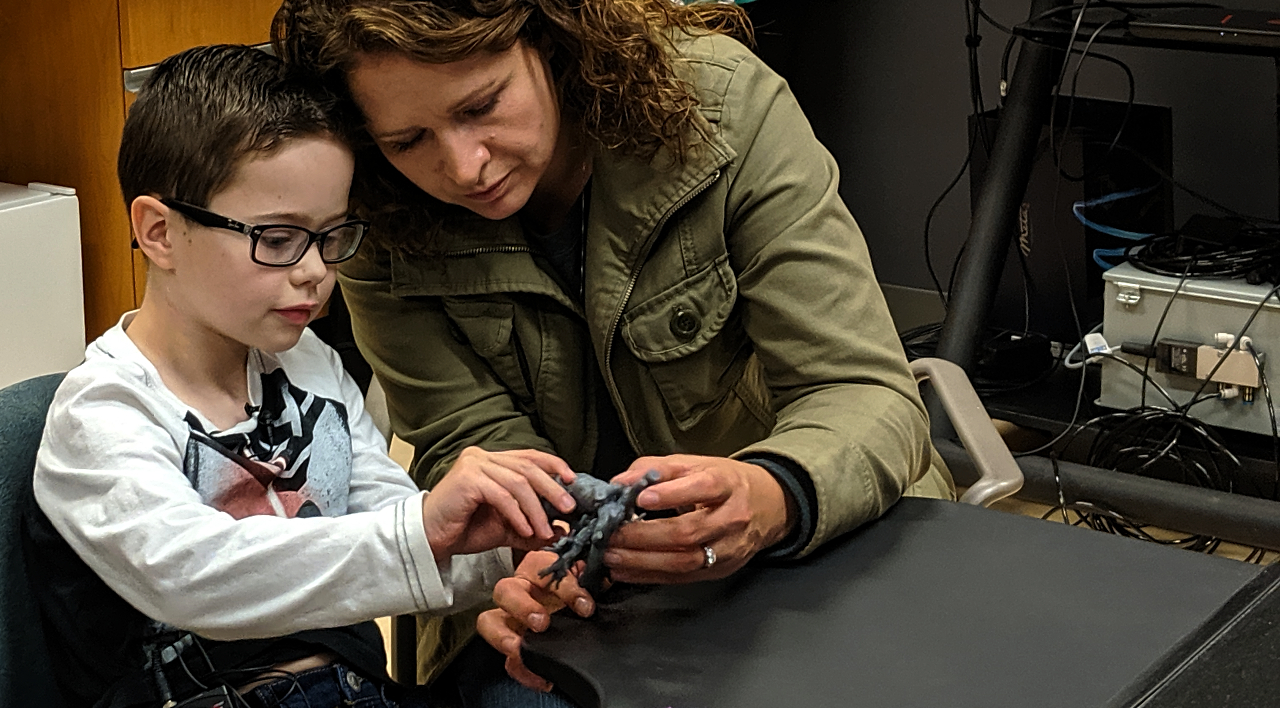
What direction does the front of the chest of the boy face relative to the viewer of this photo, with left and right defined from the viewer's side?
facing the viewer and to the right of the viewer

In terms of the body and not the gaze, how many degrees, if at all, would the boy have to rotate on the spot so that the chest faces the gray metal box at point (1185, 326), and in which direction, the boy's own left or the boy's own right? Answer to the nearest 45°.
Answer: approximately 90° to the boy's own left

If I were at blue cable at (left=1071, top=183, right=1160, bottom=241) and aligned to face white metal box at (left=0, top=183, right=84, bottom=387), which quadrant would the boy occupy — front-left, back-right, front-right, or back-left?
front-left

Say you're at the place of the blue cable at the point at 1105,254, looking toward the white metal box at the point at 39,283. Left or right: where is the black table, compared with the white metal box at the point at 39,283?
left

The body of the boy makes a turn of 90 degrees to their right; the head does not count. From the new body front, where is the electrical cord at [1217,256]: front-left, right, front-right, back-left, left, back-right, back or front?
back

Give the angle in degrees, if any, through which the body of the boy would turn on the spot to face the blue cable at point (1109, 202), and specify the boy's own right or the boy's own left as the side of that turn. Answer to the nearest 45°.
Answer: approximately 90° to the boy's own left

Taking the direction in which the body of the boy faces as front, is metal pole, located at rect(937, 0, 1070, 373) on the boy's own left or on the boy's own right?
on the boy's own left

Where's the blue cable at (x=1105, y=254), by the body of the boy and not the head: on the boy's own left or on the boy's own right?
on the boy's own left

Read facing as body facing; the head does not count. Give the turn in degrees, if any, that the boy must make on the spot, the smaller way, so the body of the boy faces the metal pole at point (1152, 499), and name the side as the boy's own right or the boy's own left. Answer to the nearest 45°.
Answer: approximately 90° to the boy's own left

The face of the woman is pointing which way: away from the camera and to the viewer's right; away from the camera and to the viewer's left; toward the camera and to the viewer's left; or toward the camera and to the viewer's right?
toward the camera and to the viewer's left
